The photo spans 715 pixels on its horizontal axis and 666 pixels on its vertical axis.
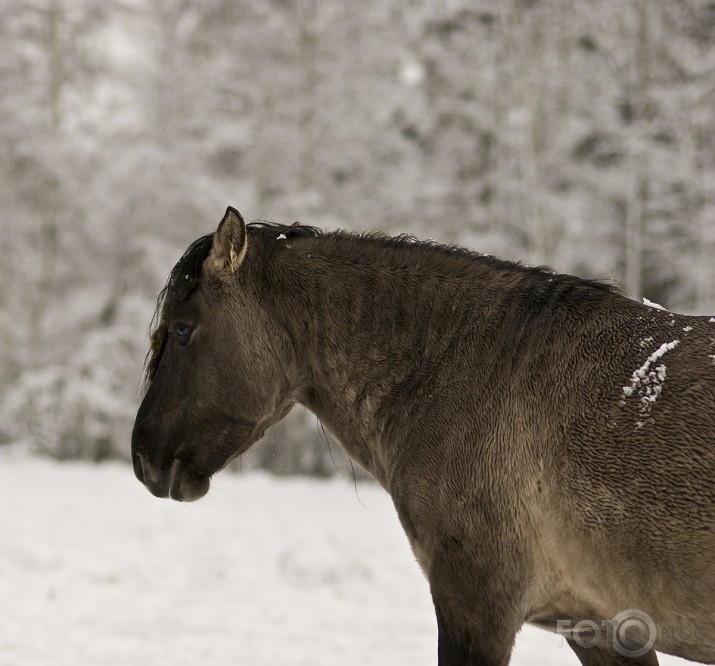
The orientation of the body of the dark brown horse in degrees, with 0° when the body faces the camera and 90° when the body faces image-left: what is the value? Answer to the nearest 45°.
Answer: approximately 90°
